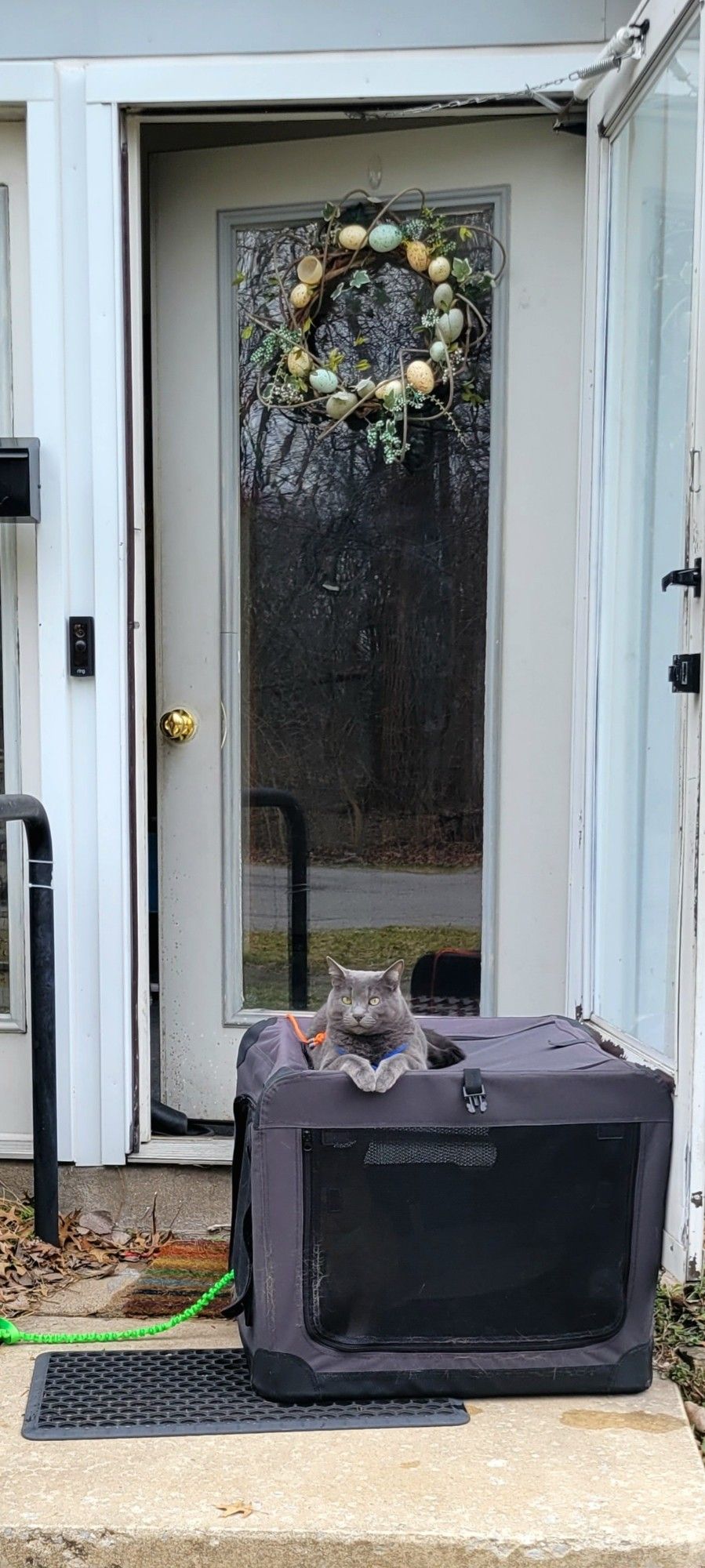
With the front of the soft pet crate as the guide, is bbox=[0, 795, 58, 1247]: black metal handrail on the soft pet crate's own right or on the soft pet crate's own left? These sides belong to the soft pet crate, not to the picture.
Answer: on the soft pet crate's own right

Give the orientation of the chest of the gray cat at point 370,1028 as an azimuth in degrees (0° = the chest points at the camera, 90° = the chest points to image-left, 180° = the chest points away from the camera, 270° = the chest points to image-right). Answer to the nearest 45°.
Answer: approximately 0°

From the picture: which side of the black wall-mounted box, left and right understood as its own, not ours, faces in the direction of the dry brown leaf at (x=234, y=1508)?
front

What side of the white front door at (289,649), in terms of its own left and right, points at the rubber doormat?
front

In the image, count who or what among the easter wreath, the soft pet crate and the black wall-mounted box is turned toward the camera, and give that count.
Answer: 3

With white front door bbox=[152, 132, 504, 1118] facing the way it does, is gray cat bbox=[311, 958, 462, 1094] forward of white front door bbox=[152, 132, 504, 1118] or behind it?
forward

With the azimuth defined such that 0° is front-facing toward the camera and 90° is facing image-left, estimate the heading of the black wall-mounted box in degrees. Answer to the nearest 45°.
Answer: approximately 0°

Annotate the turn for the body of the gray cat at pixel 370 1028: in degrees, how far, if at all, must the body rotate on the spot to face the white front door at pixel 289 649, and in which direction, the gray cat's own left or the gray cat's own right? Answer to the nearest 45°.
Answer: approximately 180°
